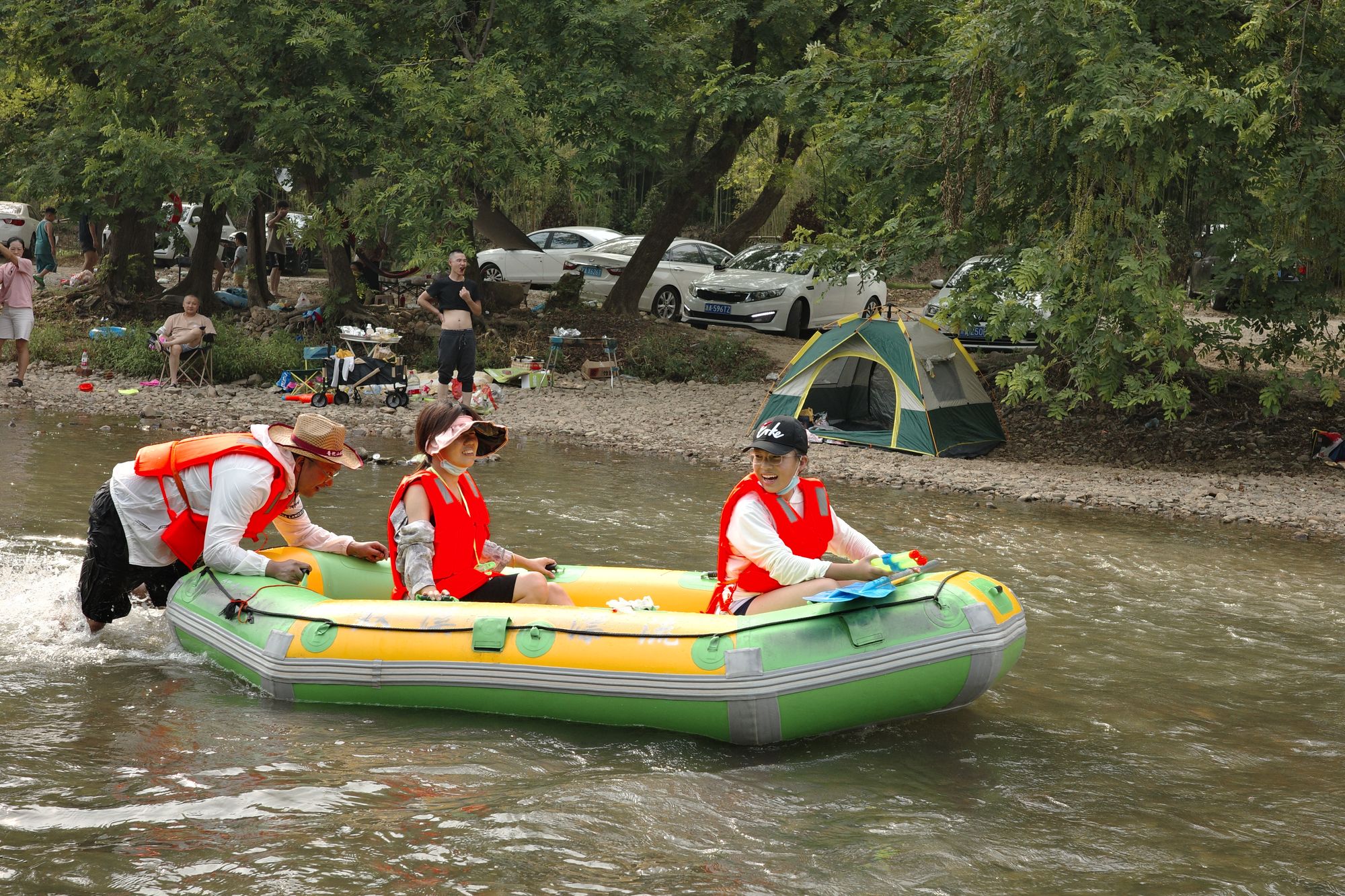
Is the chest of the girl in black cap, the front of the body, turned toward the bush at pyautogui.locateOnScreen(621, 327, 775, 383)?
no

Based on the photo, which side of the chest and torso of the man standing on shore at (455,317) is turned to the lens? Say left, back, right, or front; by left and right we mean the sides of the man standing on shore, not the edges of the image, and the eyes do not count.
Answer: front

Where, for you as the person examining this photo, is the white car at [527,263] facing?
facing to the left of the viewer

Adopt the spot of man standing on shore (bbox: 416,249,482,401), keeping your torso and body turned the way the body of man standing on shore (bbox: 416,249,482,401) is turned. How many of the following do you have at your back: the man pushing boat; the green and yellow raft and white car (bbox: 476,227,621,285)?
1

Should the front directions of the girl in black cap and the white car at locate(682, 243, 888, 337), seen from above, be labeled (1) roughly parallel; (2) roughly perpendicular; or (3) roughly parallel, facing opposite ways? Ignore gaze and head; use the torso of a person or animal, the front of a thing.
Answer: roughly perpendicular

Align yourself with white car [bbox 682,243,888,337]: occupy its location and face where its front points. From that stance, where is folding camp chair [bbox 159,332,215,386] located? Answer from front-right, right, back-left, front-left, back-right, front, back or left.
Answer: front

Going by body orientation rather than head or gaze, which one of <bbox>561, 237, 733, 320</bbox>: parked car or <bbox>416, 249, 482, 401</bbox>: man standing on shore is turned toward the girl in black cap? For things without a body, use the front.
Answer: the man standing on shore

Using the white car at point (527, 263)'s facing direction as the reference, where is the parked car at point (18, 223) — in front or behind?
in front

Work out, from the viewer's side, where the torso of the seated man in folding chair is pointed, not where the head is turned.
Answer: toward the camera

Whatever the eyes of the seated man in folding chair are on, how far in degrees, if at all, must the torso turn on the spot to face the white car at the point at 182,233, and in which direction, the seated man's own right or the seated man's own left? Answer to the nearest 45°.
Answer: approximately 180°

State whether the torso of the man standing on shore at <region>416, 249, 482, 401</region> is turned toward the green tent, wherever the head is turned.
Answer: no

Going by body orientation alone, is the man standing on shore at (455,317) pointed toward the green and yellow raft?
yes

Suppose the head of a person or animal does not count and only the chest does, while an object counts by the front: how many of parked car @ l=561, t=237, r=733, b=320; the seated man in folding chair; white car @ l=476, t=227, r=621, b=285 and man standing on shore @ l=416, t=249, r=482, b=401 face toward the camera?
2

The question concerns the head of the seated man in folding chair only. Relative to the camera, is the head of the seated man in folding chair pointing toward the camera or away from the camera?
toward the camera

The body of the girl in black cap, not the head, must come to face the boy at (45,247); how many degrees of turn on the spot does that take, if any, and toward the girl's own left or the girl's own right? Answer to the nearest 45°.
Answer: approximately 180°
